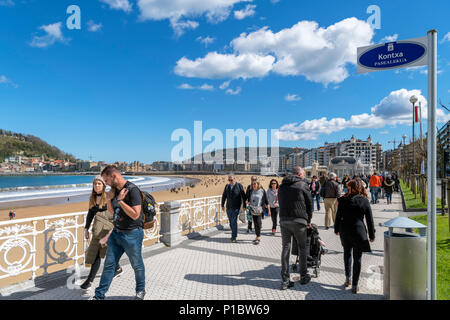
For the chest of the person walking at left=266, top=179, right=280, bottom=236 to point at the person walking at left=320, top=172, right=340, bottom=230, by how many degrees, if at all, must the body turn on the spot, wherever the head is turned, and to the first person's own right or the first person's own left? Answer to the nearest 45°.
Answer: approximately 135° to the first person's own left

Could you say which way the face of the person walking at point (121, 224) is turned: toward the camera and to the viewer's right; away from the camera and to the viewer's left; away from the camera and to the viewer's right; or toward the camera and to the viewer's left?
toward the camera and to the viewer's left

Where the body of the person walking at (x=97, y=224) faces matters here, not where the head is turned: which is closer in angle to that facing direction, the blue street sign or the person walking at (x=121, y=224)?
the person walking

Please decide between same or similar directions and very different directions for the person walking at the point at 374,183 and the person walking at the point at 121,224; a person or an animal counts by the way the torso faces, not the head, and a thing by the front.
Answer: very different directions

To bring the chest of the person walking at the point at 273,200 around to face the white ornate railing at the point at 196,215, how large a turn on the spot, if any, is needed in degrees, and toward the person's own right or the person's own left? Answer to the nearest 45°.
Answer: approximately 90° to the person's own right

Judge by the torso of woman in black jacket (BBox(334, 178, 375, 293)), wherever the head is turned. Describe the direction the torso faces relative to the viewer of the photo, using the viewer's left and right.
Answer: facing away from the viewer

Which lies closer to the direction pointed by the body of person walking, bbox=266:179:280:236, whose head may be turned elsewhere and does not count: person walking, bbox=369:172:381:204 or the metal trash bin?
the metal trash bin

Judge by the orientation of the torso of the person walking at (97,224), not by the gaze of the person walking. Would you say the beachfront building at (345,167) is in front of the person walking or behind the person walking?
behind

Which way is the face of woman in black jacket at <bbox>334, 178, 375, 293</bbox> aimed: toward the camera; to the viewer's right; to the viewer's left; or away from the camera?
away from the camera

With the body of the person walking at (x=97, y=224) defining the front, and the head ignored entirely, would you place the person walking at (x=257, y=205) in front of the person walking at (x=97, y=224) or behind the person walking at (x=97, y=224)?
behind

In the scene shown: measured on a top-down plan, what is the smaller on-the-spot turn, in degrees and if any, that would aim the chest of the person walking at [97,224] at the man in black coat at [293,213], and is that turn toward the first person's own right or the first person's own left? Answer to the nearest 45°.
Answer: approximately 135° to the first person's own left

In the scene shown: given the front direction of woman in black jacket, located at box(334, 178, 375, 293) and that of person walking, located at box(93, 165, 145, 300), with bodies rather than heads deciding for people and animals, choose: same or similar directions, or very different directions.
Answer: very different directions
